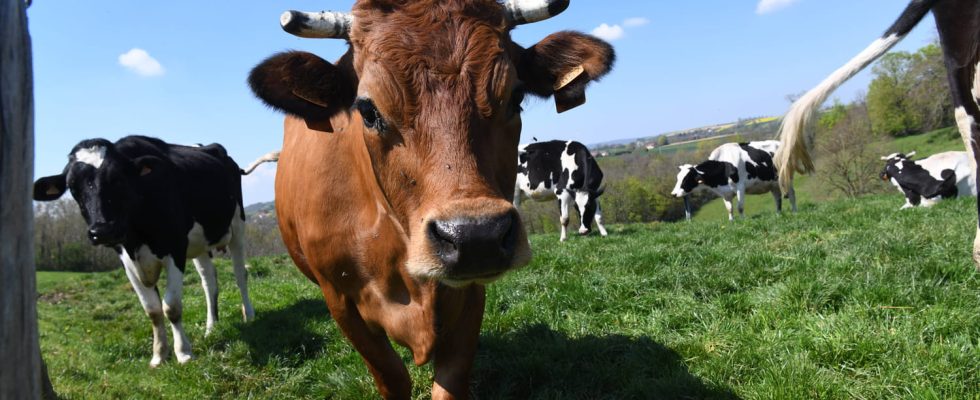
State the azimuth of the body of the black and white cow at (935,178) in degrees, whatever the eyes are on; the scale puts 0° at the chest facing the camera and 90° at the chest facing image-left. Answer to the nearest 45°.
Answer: approximately 45°

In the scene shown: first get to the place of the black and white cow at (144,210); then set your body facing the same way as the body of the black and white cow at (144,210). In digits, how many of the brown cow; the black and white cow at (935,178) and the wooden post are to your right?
0

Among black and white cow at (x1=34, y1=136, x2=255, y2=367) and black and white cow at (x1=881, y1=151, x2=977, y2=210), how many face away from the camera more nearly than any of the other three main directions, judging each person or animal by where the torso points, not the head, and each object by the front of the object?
0

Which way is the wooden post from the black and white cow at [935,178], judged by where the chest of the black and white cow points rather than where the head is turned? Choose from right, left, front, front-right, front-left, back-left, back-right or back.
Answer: front-left

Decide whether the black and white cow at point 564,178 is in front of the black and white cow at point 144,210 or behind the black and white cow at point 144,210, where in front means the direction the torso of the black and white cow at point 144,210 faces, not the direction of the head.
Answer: behind

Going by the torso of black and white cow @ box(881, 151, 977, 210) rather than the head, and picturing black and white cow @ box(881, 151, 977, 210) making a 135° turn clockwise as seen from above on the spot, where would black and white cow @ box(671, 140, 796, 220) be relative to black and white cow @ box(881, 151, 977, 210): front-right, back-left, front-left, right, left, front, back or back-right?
left

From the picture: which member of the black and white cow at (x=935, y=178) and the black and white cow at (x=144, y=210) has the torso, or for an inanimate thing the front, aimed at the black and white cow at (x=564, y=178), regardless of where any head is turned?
the black and white cow at (x=935, y=178)

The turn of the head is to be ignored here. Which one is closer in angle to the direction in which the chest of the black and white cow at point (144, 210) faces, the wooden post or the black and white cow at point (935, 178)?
the wooden post

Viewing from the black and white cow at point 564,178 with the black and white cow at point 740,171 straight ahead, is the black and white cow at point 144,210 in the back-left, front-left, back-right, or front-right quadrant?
back-right

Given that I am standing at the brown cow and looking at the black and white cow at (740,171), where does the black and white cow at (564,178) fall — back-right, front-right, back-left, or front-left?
front-left

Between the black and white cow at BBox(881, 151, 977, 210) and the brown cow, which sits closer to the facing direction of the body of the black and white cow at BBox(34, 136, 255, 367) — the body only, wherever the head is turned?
the brown cow

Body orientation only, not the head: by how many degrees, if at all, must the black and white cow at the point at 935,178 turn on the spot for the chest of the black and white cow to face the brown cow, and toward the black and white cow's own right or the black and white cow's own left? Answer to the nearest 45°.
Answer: approximately 45° to the black and white cow's own left

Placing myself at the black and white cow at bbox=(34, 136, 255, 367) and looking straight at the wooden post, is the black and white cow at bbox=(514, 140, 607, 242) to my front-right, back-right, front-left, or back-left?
back-left

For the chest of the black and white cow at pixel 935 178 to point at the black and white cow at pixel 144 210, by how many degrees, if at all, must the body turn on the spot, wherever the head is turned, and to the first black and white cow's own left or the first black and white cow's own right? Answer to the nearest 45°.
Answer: approximately 45° to the first black and white cow's own left

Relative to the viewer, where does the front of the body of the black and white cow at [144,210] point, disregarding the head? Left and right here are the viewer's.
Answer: facing the viewer and to the left of the viewer

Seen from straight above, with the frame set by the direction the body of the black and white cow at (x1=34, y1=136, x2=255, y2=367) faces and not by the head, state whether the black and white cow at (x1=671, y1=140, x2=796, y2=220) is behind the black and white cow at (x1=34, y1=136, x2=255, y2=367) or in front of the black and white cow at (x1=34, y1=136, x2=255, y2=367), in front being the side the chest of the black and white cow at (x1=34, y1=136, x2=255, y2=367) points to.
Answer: behind

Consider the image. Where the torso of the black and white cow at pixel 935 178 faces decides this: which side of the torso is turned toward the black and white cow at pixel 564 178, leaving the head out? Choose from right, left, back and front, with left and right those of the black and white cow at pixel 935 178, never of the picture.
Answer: front
